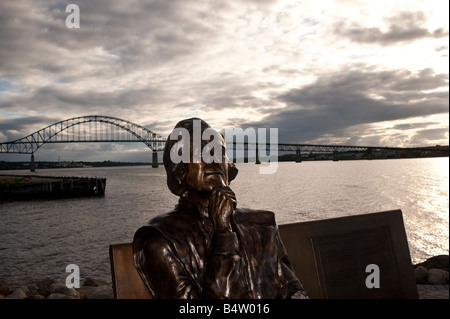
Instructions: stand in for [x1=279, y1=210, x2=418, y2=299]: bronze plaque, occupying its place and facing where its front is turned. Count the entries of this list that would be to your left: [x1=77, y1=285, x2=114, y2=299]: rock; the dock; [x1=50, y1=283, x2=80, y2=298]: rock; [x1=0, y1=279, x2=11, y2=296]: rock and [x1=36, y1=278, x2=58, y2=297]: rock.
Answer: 0

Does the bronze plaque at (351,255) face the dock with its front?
no

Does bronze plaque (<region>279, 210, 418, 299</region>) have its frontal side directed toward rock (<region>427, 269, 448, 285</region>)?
no

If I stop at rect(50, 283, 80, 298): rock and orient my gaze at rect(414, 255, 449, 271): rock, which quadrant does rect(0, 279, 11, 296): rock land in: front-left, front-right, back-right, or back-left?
back-left

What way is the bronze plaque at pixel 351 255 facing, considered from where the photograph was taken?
facing the viewer

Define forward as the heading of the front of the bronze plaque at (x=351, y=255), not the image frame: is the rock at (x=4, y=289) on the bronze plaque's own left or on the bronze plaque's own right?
on the bronze plaque's own right

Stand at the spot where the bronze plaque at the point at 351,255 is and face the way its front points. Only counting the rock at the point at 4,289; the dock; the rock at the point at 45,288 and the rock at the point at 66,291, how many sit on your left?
0

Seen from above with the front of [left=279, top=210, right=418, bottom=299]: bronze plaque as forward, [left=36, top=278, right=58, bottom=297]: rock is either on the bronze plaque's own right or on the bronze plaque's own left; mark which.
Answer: on the bronze plaque's own right

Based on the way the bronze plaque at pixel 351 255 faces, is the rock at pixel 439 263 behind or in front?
behind

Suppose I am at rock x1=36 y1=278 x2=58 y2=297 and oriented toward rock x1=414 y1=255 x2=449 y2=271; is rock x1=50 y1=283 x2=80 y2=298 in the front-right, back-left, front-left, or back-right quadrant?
front-right

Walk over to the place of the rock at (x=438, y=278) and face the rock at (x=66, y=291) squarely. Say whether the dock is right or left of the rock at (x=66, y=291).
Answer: right

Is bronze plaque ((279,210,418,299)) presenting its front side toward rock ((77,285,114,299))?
no

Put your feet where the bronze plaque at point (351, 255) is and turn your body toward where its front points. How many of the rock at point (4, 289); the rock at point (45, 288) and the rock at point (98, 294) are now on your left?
0

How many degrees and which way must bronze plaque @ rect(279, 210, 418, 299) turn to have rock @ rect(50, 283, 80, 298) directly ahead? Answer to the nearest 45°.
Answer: approximately 135° to its right
